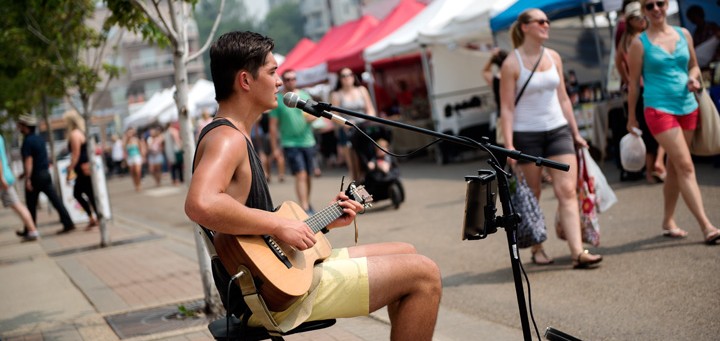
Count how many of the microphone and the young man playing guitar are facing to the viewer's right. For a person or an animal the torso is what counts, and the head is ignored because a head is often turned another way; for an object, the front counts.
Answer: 1

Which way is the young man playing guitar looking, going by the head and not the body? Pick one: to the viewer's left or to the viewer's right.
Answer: to the viewer's right

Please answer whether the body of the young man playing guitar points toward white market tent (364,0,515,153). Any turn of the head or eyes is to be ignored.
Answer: no

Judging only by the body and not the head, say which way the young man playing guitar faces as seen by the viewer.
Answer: to the viewer's right

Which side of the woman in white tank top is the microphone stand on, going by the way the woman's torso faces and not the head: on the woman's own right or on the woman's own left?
on the woman's own right

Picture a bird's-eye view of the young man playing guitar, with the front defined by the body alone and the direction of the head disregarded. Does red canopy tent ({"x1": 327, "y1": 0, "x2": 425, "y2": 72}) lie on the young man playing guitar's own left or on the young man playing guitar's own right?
on the young man playing guitar's own left

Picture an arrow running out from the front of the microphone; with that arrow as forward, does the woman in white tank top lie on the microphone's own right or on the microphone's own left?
on the microphone's own right

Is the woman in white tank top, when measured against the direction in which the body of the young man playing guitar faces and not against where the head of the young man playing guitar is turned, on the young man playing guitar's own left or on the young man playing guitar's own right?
on the young man playing guitar's own left

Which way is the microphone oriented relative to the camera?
to the viewer's left

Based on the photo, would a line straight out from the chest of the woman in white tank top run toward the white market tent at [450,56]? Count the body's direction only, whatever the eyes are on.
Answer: no

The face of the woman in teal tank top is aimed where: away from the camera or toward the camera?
toward the camera

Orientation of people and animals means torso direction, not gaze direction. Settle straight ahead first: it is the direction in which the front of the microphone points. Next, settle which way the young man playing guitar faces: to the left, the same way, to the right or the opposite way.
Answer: the opposite way

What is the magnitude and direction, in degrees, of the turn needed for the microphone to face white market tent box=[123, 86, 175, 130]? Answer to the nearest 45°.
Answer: approximately 90° to its right

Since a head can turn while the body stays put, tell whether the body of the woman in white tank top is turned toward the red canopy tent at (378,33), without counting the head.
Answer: no
